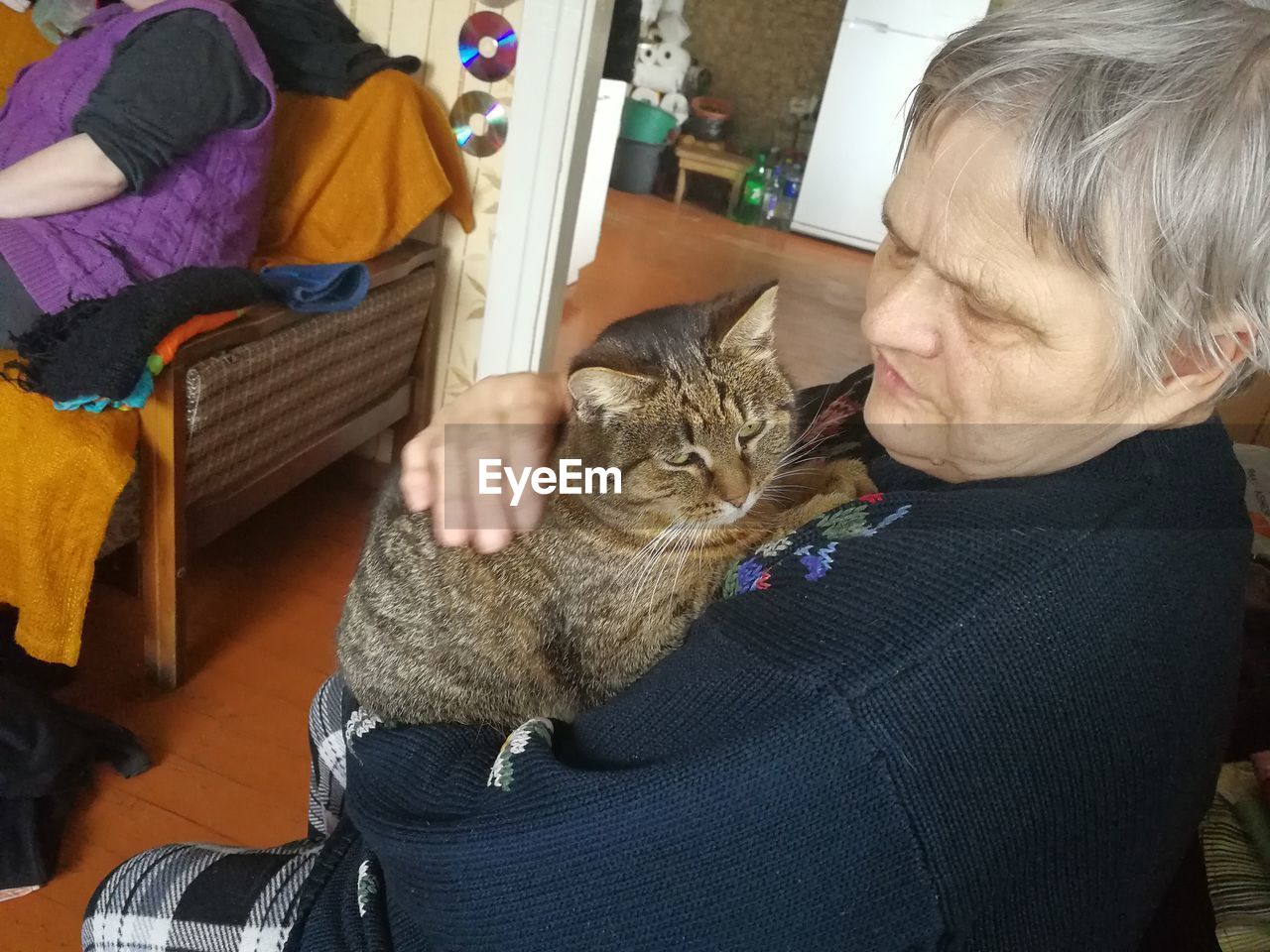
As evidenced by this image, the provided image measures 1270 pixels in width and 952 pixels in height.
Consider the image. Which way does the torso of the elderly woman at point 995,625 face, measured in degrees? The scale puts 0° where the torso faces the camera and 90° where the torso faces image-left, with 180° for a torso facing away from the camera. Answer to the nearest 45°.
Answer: approximately 90°

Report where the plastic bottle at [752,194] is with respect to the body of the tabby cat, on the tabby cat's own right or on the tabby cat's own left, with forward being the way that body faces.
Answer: on the tabby cat's own left

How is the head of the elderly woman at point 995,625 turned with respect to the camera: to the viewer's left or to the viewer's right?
to the viewer's left
